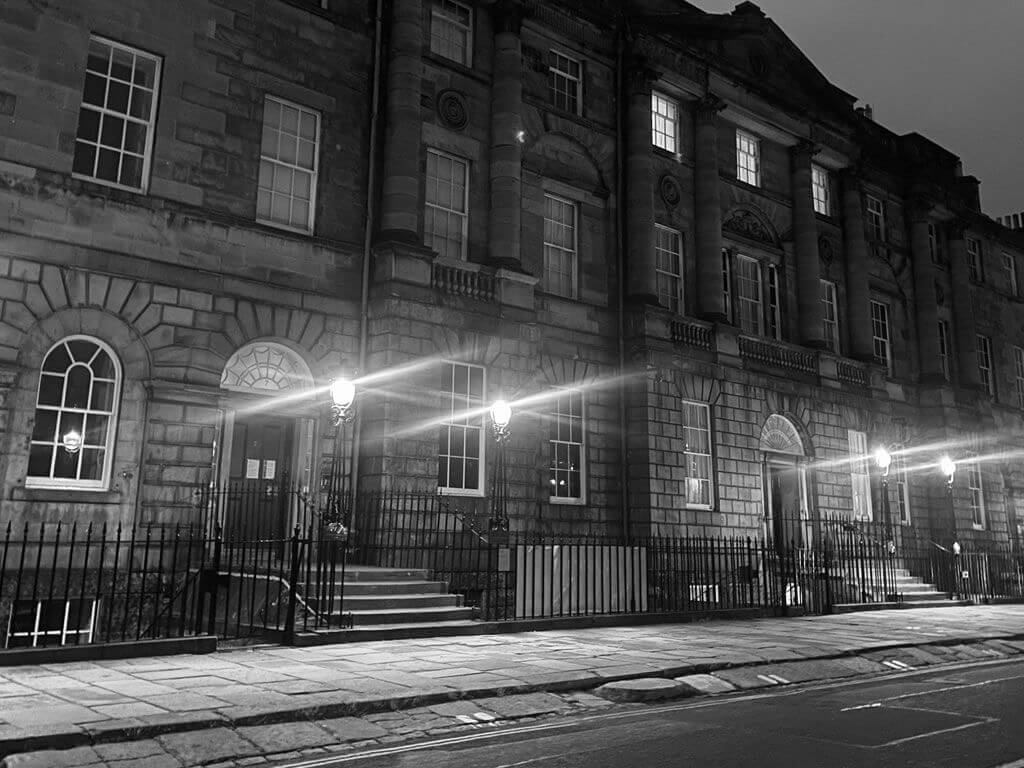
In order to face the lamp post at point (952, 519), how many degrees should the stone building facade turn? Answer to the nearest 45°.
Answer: approximately 90° to its left
